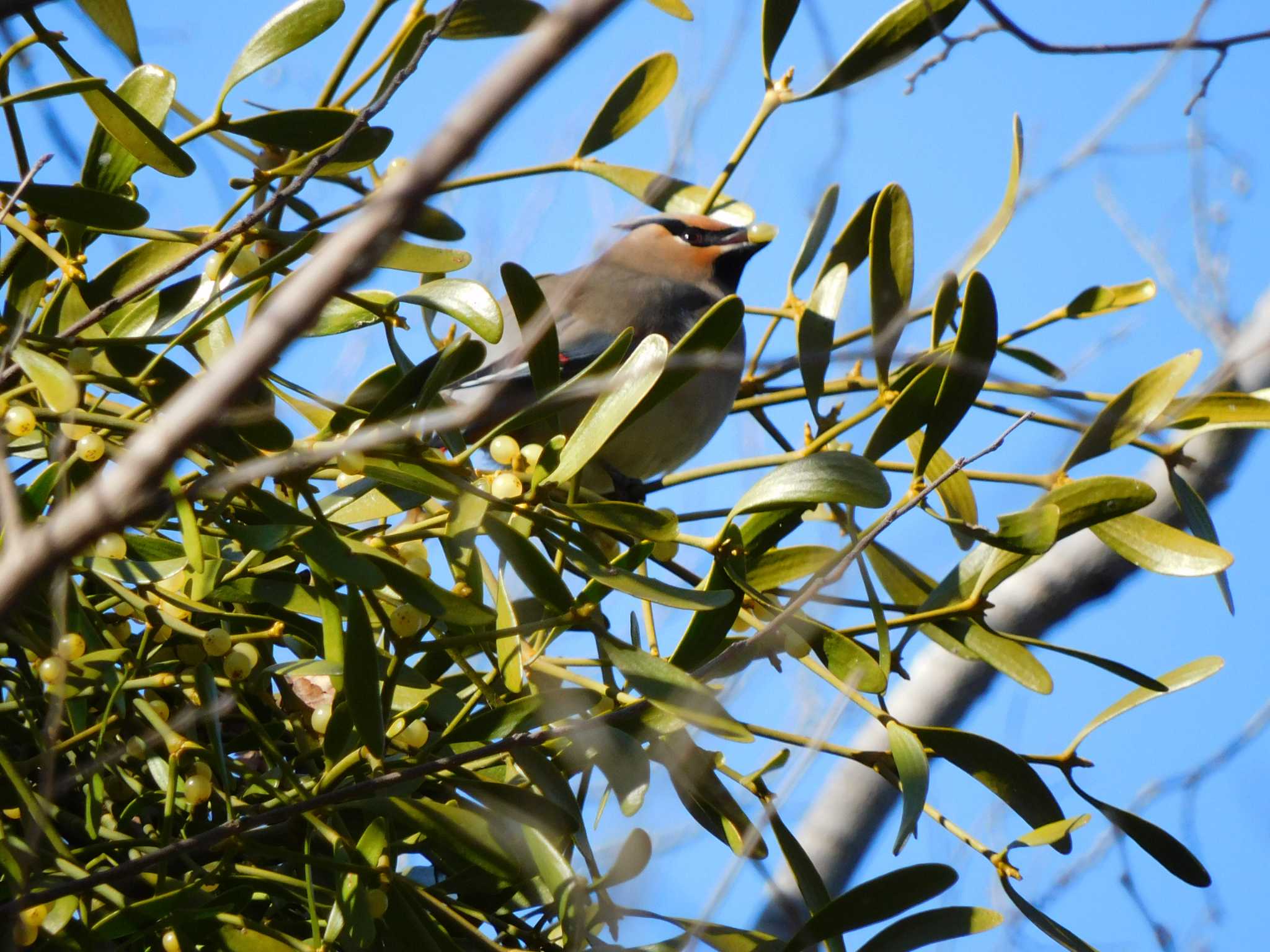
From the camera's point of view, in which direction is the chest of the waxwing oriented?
to the viewer's right
